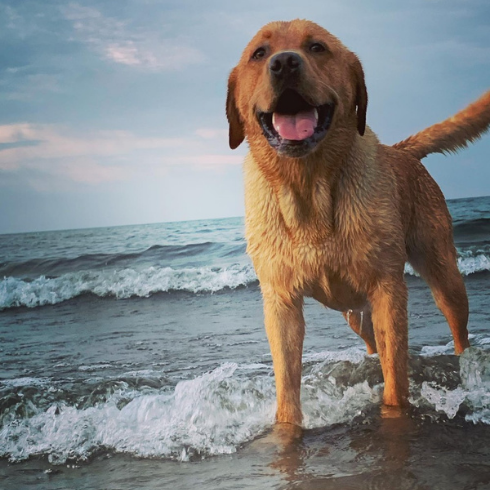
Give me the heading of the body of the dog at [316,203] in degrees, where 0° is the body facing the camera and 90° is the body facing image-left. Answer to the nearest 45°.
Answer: approximately 45°
